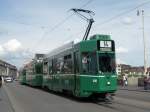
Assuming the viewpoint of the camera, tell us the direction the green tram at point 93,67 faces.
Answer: facing the viewer and to the right of the viewer
